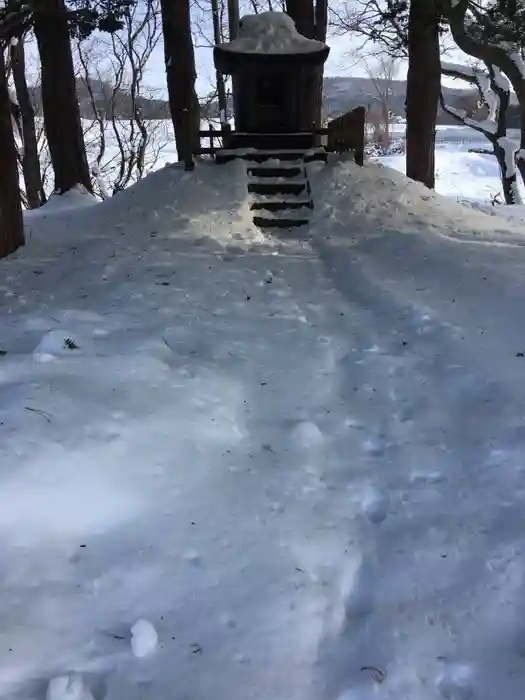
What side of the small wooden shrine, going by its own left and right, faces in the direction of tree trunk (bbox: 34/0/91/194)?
right

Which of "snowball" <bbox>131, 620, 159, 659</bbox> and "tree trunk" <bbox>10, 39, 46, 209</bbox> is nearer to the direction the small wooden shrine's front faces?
the snowball

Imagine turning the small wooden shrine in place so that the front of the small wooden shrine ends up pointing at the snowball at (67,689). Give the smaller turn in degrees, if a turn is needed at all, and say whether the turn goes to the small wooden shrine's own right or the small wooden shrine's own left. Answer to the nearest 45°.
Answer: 0° — it already faces it

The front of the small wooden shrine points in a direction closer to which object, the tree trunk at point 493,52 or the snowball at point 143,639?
the snowball

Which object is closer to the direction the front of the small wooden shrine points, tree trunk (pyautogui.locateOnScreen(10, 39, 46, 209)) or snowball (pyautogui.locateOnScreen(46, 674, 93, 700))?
the snowball

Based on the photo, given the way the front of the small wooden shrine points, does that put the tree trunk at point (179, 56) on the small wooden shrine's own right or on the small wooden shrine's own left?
on the small wooden shrine's own right

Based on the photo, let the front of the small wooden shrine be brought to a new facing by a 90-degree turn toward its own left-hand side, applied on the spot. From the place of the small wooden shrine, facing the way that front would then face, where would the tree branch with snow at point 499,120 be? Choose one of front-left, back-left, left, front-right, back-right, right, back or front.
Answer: front-left

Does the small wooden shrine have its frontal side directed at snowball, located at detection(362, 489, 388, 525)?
yes

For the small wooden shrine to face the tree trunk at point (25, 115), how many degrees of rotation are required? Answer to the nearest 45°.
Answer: approximately 135° to its right

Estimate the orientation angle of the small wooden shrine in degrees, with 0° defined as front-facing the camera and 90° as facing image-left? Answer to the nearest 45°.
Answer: approximately 0°

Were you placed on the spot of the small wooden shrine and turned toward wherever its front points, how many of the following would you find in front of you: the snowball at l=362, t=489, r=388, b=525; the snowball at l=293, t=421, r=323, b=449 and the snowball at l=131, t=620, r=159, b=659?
3
